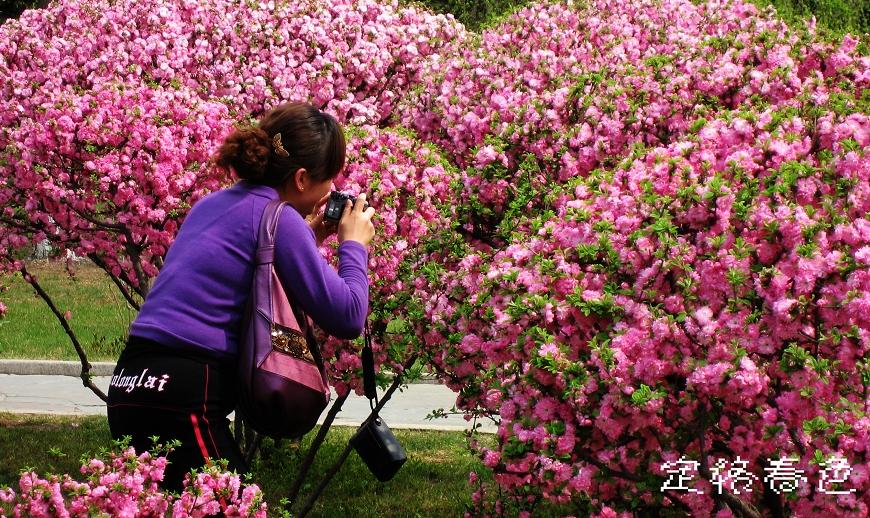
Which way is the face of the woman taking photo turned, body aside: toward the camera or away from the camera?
away from the camera

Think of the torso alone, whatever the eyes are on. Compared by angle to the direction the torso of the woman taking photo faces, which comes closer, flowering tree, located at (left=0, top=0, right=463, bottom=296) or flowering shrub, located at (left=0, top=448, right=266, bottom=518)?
the flowering tree

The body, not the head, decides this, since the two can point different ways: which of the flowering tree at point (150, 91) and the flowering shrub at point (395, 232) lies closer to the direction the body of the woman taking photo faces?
the flowering shrub

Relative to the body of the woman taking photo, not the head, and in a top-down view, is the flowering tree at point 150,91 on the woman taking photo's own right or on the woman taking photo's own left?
on the woman taking photo's own left

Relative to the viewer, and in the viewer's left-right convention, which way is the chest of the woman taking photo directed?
facing away from the viewer and to the right of the viewer
